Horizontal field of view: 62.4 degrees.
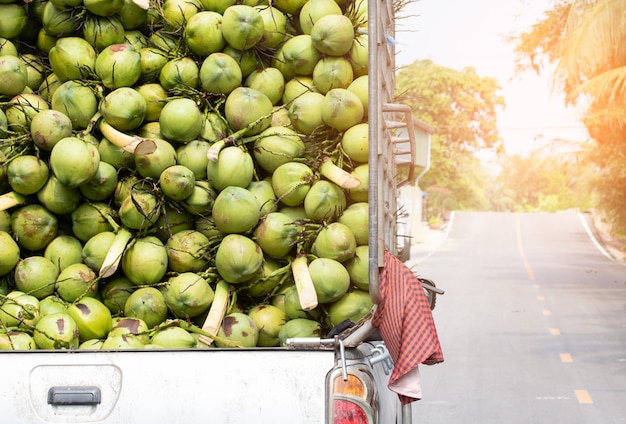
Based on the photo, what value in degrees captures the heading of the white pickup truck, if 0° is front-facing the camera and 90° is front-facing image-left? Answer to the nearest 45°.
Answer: approximately 180°
